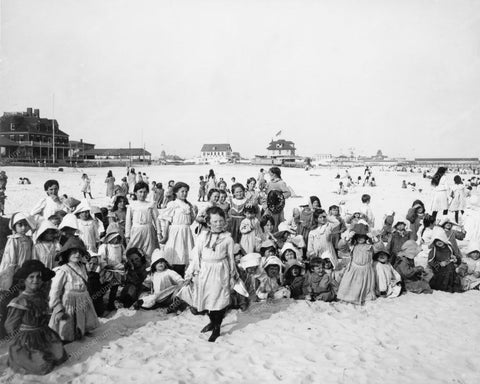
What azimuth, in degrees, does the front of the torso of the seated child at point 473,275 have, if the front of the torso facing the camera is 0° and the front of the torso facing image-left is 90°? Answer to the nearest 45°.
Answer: approximately 0°

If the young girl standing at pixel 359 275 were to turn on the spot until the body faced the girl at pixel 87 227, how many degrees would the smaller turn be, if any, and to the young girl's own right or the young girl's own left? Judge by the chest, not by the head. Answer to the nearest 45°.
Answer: approximately 90° to the young girl's own right

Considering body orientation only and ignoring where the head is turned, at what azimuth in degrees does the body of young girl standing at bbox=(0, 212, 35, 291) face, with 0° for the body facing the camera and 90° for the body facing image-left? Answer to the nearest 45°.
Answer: approximately 315°

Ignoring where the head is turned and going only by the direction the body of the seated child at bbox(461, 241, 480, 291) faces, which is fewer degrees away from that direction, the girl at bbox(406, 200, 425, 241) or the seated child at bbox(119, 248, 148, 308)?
the seated child
